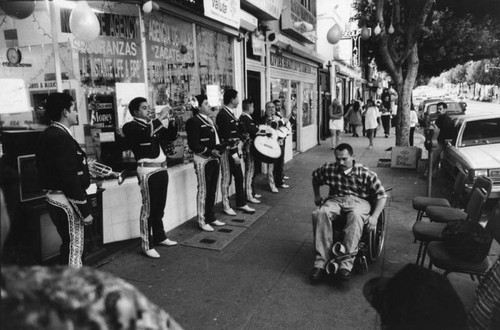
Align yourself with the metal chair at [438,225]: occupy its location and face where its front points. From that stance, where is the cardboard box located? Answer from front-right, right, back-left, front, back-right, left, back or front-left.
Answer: right

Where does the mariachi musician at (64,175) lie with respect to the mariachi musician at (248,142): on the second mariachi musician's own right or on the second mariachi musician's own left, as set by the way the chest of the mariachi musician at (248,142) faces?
on the second mariachi musician's own right

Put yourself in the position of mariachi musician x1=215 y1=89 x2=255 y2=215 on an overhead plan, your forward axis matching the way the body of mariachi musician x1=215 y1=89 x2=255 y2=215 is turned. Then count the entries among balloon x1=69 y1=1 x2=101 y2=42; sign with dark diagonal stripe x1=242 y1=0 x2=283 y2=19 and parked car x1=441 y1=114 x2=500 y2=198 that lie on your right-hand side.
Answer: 1

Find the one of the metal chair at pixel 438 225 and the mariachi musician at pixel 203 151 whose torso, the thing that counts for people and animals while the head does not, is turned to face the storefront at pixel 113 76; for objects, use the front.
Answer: the metal chair

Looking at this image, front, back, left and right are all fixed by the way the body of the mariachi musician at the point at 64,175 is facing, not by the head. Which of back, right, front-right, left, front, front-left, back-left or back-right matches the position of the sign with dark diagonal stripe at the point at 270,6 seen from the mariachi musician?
front-left

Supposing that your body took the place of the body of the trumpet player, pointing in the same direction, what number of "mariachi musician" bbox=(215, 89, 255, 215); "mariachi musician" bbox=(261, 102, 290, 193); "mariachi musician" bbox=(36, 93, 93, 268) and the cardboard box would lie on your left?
3

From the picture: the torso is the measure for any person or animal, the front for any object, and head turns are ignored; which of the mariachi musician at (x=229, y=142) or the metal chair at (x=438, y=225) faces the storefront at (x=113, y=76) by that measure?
the metal chair

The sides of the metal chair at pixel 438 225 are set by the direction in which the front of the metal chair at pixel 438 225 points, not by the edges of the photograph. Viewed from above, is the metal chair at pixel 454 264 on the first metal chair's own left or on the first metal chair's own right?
on the first metal chair's own left

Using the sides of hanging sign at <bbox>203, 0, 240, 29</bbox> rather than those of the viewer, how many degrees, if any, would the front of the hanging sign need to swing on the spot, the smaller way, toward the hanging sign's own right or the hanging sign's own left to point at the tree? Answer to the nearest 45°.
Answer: approximately 90° to the hanging sign's own left

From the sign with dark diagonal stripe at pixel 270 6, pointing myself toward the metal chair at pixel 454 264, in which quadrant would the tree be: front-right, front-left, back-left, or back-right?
back-left

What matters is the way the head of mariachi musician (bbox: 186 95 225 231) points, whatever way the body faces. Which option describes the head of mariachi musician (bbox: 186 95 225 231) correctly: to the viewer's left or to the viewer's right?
to the viewer's right

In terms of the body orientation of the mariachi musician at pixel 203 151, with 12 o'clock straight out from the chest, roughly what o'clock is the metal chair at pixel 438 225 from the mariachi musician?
The metal chair is roughly at 12 o'clock from the mariachi musician.
